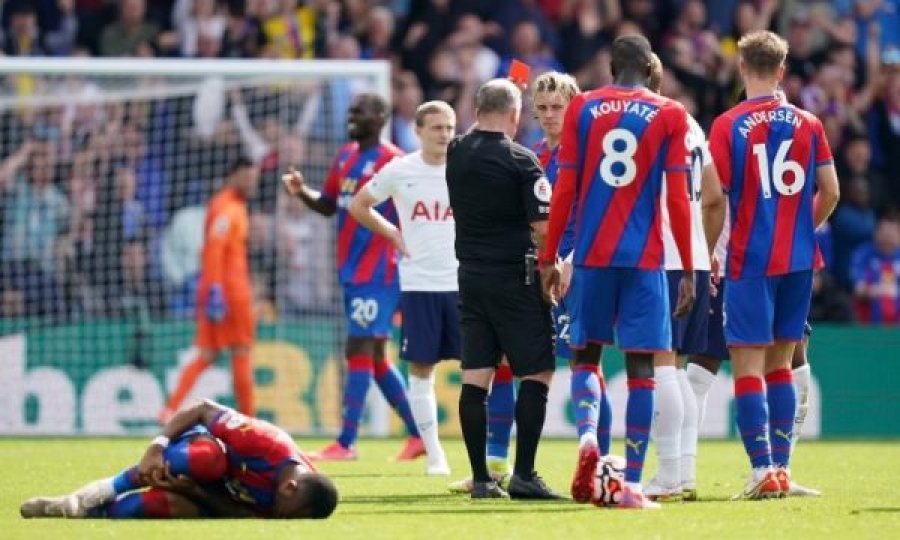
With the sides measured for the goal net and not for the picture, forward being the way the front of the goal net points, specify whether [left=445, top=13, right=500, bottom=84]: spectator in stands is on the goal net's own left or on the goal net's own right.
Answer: on the goal net's own left

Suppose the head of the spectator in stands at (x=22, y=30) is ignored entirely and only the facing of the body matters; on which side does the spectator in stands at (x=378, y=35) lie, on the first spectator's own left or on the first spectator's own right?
on the first spectator's own left

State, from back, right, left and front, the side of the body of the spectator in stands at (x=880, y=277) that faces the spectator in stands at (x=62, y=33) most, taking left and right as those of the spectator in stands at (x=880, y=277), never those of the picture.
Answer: right

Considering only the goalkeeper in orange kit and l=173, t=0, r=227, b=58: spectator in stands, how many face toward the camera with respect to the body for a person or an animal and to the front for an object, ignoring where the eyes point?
1

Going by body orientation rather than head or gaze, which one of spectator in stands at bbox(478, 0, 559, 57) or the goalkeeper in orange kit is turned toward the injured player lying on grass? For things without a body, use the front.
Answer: the spectator in stands

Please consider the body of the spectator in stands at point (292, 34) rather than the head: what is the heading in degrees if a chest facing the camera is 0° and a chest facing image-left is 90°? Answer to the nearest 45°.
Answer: approximately 0°
